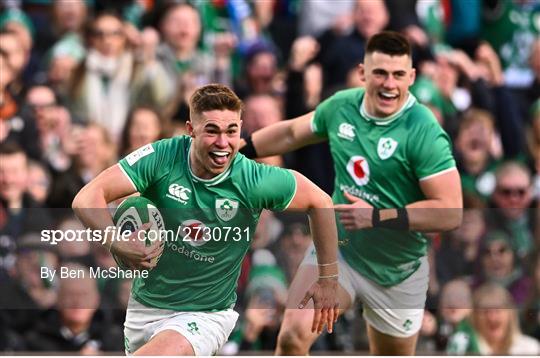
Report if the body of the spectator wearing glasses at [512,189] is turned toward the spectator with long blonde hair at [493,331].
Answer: yes

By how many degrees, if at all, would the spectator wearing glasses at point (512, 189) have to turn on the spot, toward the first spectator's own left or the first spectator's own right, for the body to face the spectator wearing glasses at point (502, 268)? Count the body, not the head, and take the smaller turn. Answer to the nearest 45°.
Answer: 0° — they already face them

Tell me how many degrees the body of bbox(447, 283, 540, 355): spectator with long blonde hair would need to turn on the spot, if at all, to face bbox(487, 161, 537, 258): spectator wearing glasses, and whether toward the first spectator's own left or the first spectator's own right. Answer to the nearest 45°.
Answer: approximately 180°

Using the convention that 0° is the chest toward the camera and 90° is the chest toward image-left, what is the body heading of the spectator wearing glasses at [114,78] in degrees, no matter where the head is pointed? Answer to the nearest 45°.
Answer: approximately 0°

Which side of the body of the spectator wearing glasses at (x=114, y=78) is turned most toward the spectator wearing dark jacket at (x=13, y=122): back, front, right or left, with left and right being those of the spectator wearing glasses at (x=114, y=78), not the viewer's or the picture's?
right

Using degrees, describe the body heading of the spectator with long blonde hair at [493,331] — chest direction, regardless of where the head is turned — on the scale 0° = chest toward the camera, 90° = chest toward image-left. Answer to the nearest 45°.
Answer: approximately 0°
